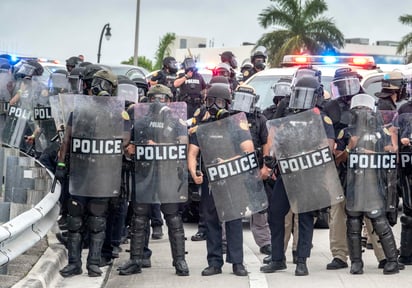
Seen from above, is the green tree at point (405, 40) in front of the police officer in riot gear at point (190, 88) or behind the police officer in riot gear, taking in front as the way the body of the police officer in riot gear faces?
behind

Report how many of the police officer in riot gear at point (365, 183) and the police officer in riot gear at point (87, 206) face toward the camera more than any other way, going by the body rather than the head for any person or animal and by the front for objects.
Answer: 2

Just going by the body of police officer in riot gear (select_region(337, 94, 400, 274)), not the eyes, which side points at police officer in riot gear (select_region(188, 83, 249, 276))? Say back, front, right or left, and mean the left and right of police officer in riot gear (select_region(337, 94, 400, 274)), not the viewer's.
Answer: right

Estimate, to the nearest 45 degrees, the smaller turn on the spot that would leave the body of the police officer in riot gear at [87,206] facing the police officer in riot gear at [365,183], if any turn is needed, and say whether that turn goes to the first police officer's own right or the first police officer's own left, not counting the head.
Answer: approximately 90° to the first police officer's own left

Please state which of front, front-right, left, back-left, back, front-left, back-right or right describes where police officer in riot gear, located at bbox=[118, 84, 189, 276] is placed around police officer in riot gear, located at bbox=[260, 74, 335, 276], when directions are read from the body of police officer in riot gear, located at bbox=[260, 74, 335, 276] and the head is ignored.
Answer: front-right

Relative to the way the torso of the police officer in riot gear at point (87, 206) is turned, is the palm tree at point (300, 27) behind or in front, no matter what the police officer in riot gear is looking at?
behind

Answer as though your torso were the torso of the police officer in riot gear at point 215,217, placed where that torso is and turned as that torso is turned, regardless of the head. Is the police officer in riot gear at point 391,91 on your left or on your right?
on your left

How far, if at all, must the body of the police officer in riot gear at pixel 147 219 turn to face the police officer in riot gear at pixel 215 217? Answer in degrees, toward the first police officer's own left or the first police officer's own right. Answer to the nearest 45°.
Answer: approximately 90° to the first police officer's own left

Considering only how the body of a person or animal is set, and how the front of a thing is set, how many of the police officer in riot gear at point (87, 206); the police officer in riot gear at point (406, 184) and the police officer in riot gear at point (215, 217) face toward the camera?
3

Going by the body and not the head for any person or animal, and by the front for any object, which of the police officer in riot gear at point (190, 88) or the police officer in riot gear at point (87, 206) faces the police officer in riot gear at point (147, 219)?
the police officer in riot gear at point (190, 88)

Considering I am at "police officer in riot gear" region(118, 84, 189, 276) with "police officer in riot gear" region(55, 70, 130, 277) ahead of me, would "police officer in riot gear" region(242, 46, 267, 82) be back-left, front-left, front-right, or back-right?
back-right

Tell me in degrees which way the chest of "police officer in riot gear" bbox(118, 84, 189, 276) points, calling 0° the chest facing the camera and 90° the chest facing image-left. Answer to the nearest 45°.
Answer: approximately 0°

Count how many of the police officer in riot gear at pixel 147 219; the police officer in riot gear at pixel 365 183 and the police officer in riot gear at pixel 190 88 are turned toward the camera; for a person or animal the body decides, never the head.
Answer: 3
